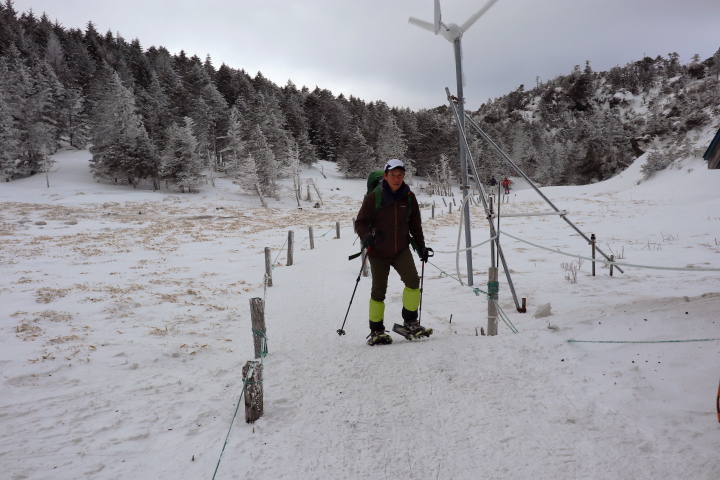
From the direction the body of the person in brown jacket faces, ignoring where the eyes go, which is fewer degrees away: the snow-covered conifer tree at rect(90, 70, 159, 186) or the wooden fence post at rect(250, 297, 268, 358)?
the wooden fence post

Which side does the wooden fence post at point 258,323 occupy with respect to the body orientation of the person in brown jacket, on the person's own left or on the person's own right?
on the person's own right

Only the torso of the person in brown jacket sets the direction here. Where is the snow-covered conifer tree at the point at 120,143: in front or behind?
behind

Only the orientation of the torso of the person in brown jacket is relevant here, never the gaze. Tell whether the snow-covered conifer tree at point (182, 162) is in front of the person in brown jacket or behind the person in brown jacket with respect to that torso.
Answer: behind

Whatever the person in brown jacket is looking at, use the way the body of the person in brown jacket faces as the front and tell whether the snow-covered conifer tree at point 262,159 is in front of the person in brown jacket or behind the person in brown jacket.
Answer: behind

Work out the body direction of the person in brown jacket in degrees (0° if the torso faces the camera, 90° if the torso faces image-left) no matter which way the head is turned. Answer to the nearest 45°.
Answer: approximately 0°

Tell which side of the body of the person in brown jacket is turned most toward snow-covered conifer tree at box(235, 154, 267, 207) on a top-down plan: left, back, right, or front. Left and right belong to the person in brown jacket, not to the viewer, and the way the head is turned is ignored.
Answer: back

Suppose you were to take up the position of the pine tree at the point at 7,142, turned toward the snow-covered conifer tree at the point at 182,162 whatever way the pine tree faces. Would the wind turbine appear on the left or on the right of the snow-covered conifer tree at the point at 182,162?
right

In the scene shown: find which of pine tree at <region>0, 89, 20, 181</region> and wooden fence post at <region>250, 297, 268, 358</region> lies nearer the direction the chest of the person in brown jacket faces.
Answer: the wooden fence post

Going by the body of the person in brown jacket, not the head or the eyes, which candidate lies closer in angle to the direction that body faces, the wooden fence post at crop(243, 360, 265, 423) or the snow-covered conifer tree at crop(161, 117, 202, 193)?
the wooden fence post
